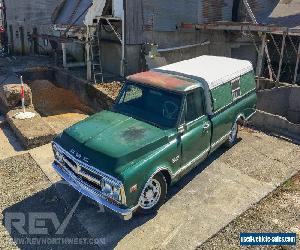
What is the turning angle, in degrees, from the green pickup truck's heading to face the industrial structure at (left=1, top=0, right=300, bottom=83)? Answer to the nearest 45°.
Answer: approximately 135° to its right

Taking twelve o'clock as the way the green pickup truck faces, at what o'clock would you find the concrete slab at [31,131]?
The concrete slab is roughly at 3 o'clock from the green pickup truck.

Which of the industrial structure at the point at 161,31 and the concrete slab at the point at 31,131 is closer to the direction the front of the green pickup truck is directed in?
the concrete slab

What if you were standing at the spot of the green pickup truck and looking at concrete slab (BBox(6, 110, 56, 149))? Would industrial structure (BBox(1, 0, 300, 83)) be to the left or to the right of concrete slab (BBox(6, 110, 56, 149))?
right

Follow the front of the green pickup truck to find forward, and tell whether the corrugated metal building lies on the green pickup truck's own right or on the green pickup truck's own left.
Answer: on the green pickup truck's own right

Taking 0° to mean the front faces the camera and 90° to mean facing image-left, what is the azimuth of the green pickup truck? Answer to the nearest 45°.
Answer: approximately 45°
